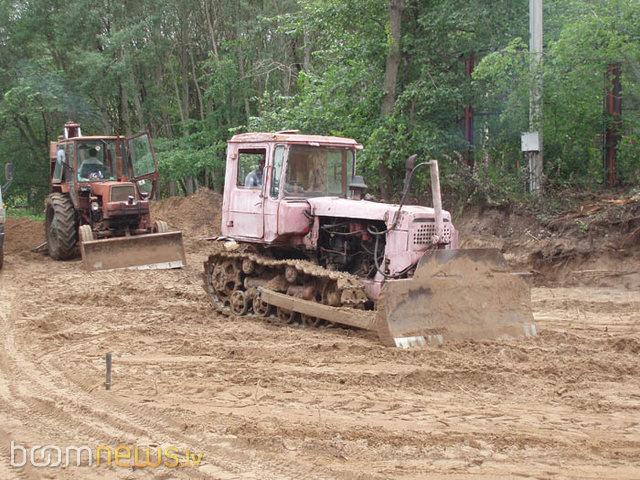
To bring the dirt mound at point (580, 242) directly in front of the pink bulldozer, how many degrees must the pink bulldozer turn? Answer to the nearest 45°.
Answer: approximately 90° to its left

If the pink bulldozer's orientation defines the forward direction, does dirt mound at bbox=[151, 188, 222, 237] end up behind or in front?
behind

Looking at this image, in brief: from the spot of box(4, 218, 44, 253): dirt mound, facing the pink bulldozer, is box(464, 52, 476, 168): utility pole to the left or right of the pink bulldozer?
left

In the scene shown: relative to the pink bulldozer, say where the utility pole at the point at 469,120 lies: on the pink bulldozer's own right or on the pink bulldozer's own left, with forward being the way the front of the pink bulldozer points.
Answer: on the pink bulldozer's own left

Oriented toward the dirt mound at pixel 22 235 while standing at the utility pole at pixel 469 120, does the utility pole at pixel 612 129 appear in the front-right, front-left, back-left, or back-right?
back-left

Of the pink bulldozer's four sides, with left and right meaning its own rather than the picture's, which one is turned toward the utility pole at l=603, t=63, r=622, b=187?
left

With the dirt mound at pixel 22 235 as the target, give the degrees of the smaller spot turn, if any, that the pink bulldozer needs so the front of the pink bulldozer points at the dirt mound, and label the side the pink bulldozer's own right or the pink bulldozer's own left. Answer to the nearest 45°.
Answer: approximately 180°

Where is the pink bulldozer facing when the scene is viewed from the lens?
facing the viewer and to the right of the viewer

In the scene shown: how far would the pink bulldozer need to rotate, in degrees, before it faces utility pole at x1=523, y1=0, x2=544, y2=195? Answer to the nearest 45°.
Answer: approximately 90° to its left
